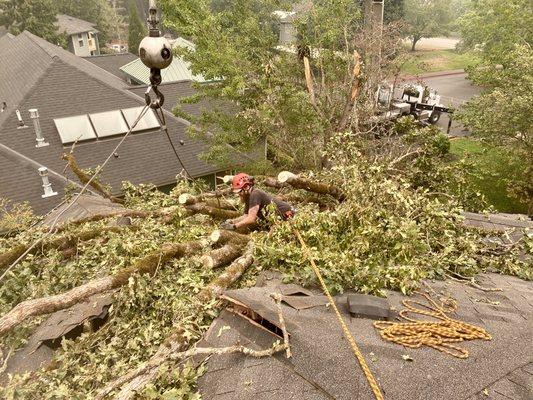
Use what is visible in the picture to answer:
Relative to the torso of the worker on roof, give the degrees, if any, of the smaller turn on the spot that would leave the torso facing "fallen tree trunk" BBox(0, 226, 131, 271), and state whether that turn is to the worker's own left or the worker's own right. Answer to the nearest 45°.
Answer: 0° — they already face it

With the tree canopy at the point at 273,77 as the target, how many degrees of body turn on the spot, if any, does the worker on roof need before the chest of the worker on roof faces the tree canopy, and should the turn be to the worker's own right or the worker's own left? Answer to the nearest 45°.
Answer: approximately 90° to the worker's own right

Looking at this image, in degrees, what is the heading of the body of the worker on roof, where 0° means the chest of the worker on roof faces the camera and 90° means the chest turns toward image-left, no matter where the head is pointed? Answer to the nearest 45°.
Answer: approximately 90°

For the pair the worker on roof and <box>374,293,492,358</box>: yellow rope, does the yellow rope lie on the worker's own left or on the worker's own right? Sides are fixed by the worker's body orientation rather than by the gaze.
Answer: on the worker's own left

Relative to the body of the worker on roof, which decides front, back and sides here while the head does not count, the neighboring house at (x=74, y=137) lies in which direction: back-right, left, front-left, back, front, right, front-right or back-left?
front-right

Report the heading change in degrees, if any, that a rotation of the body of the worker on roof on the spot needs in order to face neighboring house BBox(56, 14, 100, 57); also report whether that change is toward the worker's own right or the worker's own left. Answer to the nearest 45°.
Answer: approximately 45° to the worker's own right

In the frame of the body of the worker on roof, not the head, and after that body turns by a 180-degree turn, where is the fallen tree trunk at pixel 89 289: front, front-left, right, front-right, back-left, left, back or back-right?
back-right

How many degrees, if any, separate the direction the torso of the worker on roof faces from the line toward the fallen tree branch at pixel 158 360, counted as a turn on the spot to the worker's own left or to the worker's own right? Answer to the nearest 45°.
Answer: approximately 90° to the worker's own left

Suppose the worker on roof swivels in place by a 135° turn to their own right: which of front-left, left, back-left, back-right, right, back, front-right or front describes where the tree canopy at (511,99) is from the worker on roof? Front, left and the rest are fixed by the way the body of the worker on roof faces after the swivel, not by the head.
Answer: front

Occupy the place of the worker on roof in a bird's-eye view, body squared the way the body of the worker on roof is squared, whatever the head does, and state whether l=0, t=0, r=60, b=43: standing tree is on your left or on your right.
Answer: on your right
